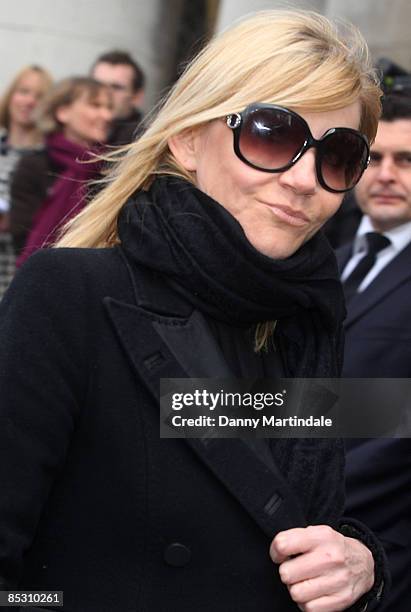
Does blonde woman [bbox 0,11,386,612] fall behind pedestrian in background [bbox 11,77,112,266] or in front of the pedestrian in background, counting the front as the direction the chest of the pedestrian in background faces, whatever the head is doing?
in front

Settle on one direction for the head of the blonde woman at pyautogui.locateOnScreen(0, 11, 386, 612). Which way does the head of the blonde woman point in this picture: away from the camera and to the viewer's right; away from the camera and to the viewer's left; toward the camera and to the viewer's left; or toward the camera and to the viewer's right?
toward the camera and to the viewer's right

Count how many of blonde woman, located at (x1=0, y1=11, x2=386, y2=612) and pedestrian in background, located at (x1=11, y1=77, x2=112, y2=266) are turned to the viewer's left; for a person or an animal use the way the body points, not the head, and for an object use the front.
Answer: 0

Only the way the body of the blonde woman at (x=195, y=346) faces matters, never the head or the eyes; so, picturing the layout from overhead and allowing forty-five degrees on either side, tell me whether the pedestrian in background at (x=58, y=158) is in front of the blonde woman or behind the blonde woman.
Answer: behind

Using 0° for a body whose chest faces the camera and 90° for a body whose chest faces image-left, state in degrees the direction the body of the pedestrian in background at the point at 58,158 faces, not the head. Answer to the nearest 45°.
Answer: approximately 315°

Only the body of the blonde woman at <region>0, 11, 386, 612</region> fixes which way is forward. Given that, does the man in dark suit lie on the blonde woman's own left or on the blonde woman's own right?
on the blonde woman's own left

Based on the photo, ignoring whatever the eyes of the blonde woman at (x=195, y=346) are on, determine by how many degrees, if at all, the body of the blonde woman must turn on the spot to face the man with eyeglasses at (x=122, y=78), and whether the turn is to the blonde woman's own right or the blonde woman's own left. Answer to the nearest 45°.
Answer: approximately 135° to the blonde woman's own left

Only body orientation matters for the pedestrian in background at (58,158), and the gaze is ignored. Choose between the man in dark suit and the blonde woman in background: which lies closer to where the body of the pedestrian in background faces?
the man in dark suit

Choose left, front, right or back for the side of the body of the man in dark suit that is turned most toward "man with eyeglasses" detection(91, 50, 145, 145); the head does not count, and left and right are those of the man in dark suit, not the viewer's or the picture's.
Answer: right

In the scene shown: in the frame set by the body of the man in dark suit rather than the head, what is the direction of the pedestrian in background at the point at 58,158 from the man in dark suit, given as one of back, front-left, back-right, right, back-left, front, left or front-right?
right

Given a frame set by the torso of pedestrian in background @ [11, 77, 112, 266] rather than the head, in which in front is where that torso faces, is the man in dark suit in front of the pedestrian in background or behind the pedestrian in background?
in front

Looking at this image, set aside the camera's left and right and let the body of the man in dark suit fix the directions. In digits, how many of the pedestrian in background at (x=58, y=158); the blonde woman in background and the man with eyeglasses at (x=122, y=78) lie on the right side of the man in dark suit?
3

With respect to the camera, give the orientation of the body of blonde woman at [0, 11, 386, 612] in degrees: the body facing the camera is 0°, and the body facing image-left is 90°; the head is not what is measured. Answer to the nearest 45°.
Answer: approximately 315°
